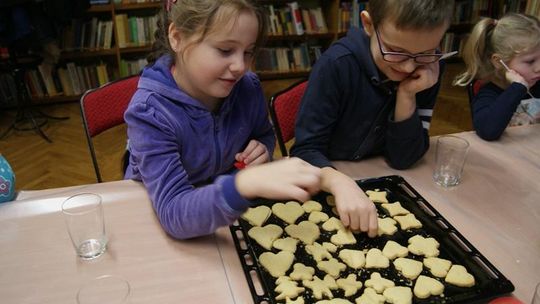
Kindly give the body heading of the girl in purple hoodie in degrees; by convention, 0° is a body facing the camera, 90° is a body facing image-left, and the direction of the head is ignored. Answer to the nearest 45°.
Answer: approximately 315°

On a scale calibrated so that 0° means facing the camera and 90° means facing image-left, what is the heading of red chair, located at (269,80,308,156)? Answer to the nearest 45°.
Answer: approximately 315°

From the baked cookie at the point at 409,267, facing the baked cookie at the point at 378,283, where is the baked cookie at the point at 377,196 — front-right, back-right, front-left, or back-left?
back-right

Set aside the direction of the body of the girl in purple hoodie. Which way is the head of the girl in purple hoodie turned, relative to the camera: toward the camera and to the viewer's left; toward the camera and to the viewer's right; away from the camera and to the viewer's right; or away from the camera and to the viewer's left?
toward the camera and to the viewer's right

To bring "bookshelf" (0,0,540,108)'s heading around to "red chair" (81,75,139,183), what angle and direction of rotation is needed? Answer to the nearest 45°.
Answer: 0° — it already faces it
